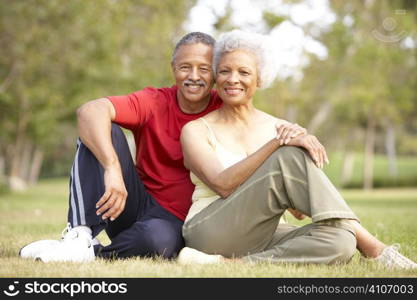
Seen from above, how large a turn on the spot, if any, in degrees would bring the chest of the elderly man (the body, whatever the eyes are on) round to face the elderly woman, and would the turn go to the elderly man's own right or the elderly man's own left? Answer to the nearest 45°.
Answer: approximately 45° to the elderly man's own left

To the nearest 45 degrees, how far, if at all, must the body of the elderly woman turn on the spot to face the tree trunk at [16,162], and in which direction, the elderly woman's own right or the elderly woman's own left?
approximately 180°

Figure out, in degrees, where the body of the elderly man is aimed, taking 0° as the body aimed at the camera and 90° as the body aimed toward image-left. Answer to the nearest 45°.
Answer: approximately 0°

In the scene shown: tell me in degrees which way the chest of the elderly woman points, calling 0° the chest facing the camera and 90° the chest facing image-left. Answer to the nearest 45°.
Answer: approximately 315°

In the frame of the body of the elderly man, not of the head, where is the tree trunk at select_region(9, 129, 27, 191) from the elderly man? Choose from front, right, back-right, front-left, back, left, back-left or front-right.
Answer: back

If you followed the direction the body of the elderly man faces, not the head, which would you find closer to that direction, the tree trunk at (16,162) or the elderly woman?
the elderly woman
